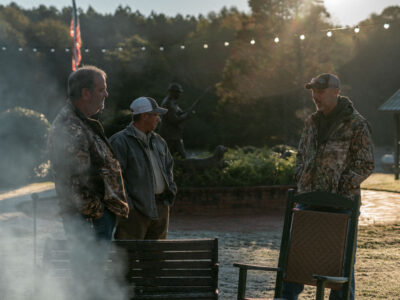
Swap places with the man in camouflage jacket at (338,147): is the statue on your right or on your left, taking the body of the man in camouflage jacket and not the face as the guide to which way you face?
on your right

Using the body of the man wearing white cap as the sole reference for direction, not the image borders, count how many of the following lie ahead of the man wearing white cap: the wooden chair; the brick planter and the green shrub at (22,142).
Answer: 1

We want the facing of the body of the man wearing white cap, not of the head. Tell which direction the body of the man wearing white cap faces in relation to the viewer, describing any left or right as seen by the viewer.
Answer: facing the viewer and to the right of the viewer

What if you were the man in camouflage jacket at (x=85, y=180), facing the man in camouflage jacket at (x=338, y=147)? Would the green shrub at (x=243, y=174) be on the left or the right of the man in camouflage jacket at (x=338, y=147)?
left

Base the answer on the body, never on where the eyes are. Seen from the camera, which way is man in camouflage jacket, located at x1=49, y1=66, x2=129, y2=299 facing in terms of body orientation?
to the viewer's right

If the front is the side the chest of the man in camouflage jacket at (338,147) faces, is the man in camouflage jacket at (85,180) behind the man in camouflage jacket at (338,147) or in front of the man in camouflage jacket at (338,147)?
in front

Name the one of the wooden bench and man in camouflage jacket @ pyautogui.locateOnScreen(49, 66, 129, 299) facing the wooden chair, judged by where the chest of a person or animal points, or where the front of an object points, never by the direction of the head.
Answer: the man in camouflage jacket

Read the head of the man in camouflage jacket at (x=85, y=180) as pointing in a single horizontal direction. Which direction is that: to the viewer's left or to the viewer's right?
to the viewer's right

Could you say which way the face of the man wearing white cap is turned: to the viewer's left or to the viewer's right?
to the viewer's right

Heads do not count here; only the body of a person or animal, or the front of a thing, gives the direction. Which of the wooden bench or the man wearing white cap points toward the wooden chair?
the man wearing white cap
